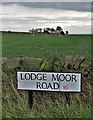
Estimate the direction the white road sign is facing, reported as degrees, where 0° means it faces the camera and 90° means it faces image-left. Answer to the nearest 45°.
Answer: approximately 0°
